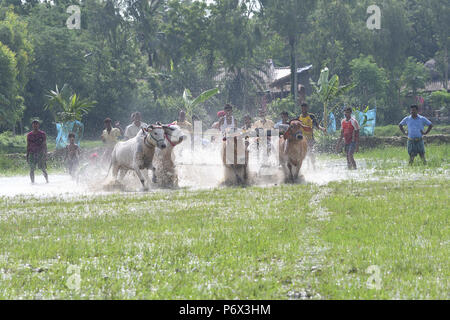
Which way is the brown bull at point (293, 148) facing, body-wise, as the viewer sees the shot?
toward the camera

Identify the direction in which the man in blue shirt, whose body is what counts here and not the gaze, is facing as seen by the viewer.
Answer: toward the camera

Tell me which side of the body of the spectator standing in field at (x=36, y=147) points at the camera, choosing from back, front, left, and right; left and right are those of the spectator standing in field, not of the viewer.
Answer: front

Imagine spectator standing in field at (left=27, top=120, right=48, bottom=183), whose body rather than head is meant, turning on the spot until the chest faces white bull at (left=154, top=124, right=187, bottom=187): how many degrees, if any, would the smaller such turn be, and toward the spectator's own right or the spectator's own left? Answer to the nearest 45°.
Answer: approximately 45° to the spectator's own left

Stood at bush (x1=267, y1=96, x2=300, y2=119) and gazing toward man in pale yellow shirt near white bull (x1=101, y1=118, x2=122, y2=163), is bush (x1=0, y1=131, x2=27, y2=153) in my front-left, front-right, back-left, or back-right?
front-right

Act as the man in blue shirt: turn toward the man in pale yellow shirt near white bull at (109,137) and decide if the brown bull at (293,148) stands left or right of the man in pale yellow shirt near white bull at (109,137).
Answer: left

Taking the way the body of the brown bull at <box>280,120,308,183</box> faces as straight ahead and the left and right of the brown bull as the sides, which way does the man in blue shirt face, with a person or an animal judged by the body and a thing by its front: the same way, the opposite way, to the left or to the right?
the same way

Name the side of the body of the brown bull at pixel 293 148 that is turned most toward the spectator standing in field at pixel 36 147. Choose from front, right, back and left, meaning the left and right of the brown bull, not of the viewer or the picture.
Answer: right
